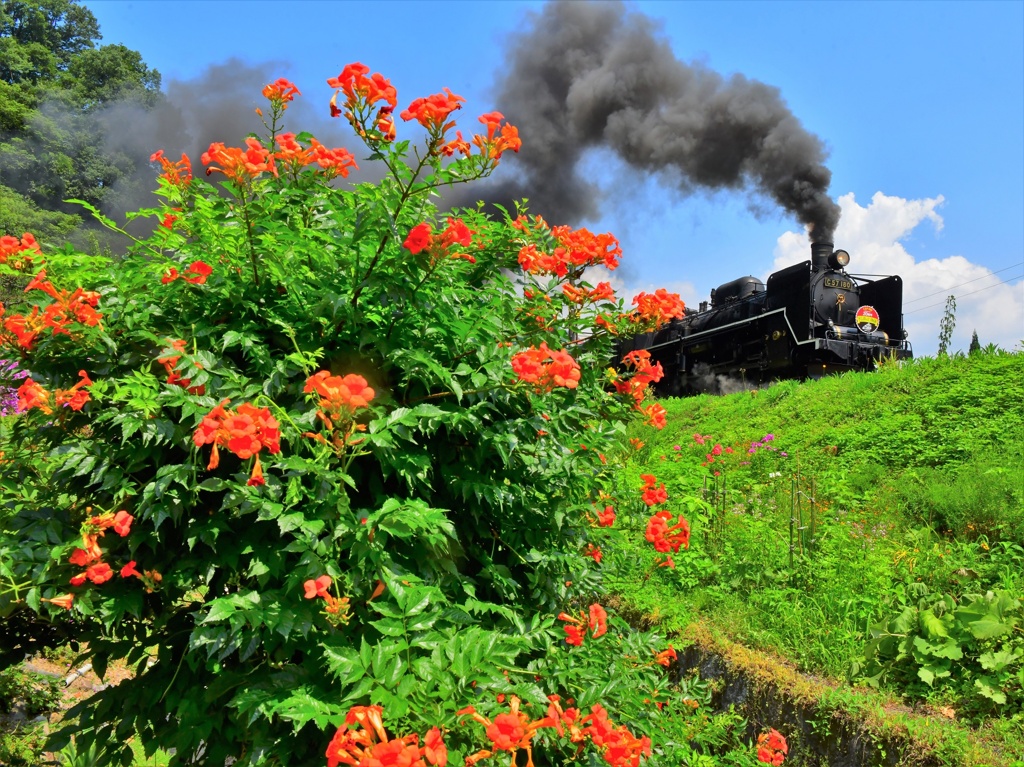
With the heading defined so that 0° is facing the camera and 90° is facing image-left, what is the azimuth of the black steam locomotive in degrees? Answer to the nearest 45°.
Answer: approximately 315°

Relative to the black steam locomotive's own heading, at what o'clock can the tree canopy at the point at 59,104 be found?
The tree canopy is roughly at 5 o'clock from the black steam locomotive.

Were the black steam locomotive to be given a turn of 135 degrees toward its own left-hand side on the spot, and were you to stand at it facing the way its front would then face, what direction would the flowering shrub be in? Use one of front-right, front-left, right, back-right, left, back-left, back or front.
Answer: back
